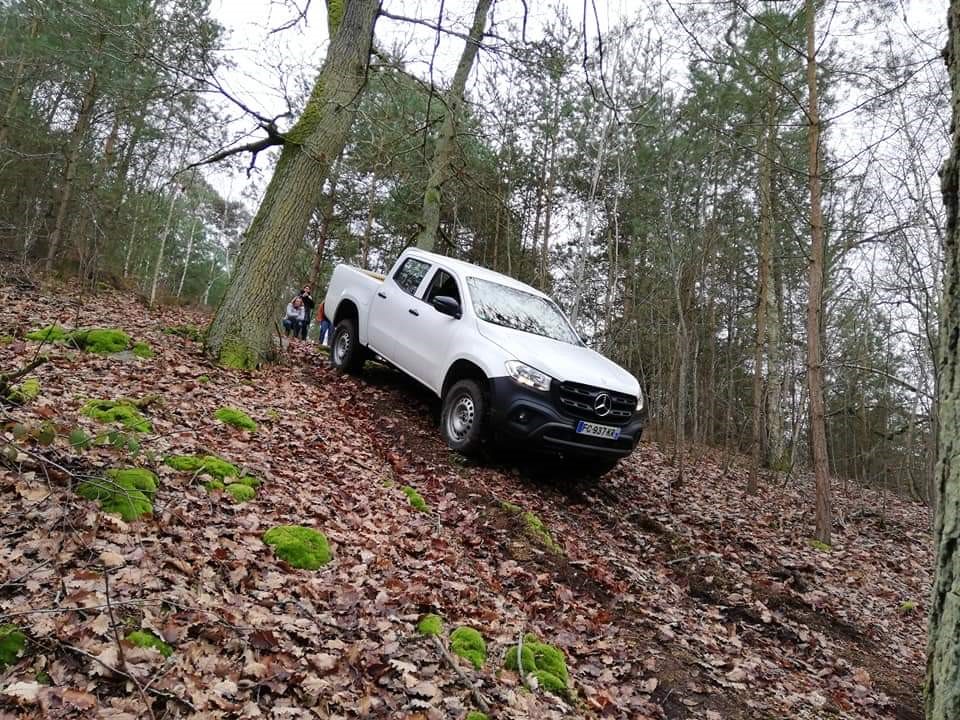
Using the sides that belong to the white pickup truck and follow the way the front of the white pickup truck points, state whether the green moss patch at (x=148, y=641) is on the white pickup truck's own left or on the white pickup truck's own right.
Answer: on the white pickup truck's own right

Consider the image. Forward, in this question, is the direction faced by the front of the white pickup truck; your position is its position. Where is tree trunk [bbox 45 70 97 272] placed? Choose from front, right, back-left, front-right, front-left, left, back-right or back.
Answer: back

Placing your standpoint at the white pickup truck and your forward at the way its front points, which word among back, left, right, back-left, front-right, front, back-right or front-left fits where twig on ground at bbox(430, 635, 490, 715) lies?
front-right

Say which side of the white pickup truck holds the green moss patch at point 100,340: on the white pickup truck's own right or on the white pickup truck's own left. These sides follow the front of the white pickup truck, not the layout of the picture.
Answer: on the white pickup truck's own right

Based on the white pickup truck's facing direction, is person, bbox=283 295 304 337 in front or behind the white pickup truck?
behind

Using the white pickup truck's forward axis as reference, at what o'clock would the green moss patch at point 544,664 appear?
The green moss patch is roughly at 1 o'clock from the white pickup truck.

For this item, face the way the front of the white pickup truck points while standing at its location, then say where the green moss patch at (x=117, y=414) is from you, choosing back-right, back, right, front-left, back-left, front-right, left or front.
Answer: right

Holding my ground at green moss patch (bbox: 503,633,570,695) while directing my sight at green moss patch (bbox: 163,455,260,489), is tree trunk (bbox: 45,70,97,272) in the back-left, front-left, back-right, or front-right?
front-right

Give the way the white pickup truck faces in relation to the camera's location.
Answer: facing the viewer and to the right of the viewer

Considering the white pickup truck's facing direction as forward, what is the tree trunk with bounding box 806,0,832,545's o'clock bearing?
The tree trunk is roughly at 10 o'clock from the white pickup truck.

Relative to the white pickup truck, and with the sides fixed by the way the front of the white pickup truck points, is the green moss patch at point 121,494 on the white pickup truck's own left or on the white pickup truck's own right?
on the white pickup truck's own right

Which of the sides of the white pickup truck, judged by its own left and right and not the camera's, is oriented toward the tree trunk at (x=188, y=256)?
back

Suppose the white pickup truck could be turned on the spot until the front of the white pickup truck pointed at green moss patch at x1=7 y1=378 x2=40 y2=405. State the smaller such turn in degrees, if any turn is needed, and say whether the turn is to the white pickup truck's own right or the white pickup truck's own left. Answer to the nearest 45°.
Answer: approximately 90° to the white pickup truck's own right

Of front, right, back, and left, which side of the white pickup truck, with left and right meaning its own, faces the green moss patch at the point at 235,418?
right
